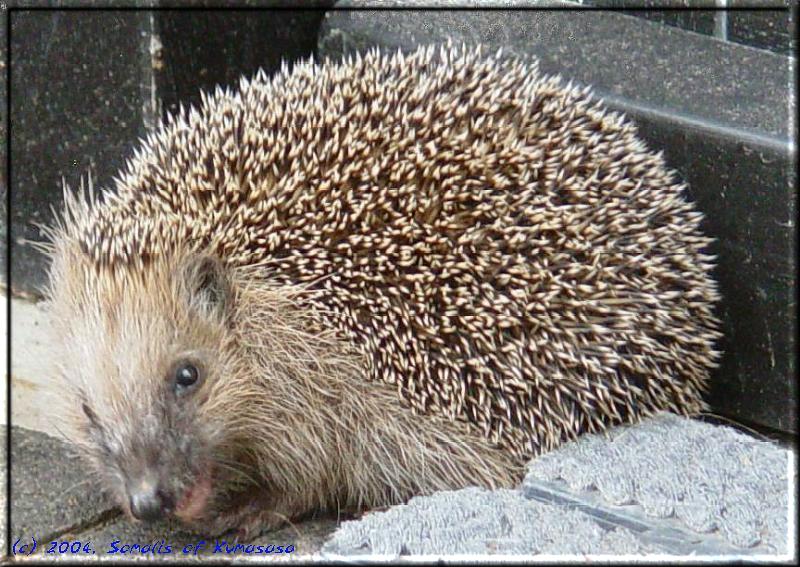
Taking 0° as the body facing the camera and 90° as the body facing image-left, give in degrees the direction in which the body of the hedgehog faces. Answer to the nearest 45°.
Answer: approximately 45°
